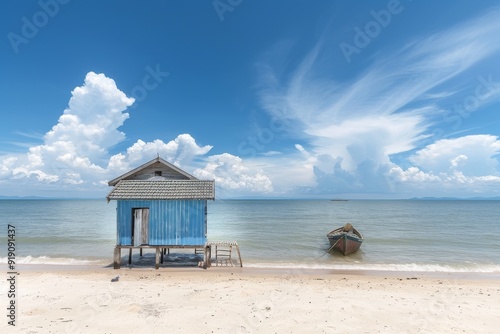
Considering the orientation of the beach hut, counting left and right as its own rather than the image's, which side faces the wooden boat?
left

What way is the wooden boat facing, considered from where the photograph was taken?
facing the viewer

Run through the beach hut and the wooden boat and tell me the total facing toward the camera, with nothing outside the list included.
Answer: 2

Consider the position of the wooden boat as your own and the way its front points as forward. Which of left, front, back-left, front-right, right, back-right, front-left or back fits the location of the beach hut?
front-right
